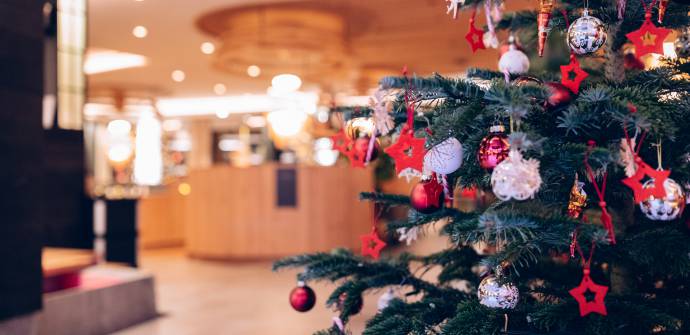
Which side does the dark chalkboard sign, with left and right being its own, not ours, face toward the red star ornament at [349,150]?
front

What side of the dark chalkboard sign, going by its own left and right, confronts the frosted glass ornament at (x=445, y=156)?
front

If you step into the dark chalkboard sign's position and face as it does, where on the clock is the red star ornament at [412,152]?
The red star ornament is roughly at 12 o'clock from the dark chalkboard sign.

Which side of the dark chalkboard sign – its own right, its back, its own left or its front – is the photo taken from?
front

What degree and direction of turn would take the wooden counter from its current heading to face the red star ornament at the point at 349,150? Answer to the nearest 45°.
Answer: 0° — it already faces it

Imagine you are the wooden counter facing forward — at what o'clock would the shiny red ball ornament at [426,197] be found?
The shiny red ball ornament is roughly at 12 o'clock from the wooden counter.

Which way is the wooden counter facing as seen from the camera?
toward the camera

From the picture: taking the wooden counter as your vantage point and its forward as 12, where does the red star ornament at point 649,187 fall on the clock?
The red star ornament is roughly at 12 o'clock from the wooden counter.

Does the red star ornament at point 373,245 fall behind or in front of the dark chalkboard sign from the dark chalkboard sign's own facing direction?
in front

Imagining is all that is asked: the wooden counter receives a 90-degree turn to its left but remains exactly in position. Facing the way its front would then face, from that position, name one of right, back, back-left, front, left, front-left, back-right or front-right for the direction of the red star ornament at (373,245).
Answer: right

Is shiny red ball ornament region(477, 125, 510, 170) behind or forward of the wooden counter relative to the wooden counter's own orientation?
forward

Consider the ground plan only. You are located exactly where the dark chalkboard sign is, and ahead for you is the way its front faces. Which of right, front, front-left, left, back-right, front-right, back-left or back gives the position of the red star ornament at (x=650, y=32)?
front

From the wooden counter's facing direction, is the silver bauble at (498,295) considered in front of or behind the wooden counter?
in front

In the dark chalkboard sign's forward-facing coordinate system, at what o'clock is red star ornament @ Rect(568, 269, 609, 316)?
The red star ornament is roughly at 12 o'clock from the dark chalkboard sign.
